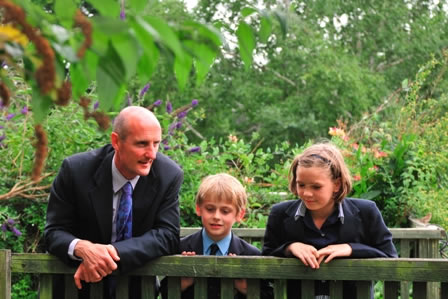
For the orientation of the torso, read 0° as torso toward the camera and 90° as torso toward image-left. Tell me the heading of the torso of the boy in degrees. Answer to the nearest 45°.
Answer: approximately 0°

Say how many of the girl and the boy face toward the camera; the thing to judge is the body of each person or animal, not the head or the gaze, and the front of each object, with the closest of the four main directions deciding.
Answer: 2

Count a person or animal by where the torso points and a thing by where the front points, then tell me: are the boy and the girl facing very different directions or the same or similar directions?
same or similar directions

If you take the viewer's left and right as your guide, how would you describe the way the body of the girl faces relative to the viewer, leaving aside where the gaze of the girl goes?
facing the viewer

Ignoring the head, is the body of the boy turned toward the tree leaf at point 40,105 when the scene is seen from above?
yes

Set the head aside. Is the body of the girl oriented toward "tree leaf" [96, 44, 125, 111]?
yes

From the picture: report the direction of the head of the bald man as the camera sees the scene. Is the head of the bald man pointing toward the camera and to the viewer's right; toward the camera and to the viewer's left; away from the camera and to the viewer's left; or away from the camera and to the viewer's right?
toward the camera and to the viewer's right
